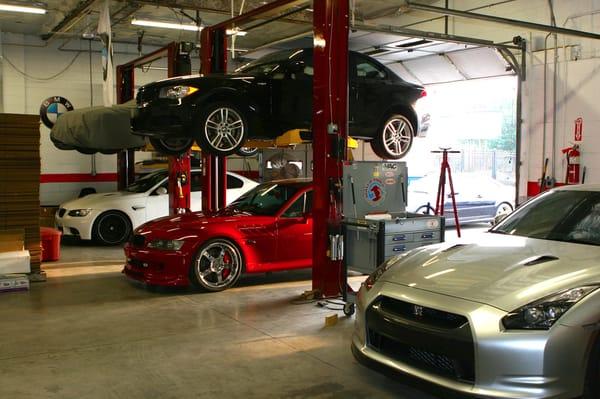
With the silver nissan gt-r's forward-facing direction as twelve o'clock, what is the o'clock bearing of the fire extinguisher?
The fire extinguisher is roughly at 5 o'clock from the silver nissan gt-r.

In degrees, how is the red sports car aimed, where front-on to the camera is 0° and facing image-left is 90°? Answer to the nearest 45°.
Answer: approximately 45°

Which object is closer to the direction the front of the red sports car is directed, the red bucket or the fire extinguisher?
the red bucket

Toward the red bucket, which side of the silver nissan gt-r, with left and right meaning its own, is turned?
right
